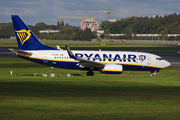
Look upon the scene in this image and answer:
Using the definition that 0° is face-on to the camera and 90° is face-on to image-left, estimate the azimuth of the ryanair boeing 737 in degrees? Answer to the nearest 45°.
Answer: approximately 270°
